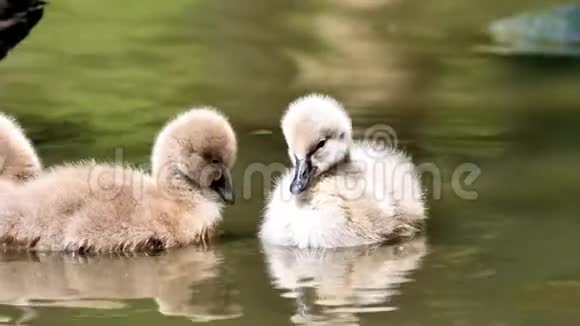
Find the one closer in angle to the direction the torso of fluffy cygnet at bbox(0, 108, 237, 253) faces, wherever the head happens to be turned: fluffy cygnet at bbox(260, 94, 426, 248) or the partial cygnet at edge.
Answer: the fluffy cygnet

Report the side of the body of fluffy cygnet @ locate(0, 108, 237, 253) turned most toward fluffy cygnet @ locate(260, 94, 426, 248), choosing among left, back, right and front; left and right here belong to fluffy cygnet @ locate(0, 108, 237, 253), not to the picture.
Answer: front

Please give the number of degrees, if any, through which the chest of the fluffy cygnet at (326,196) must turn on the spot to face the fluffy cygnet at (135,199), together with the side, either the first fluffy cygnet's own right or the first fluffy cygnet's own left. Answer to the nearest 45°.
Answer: approximately 45° to the first fluffy cygnet's own right

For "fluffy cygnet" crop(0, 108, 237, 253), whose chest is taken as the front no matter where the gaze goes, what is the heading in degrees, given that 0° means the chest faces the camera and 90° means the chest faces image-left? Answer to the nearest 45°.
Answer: approximately 270°

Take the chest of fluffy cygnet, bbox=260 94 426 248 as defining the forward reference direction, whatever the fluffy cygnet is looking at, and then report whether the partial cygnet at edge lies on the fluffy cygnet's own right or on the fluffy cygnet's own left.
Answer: on the fluffy cygnet's own right

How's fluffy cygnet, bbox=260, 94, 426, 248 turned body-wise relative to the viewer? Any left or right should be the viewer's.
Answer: facing the viewer and to the left of the viewer

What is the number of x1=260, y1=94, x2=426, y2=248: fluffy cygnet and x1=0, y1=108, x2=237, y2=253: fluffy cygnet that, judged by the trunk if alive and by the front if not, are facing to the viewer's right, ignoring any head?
1

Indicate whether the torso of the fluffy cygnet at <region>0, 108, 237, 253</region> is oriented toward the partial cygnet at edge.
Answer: no
